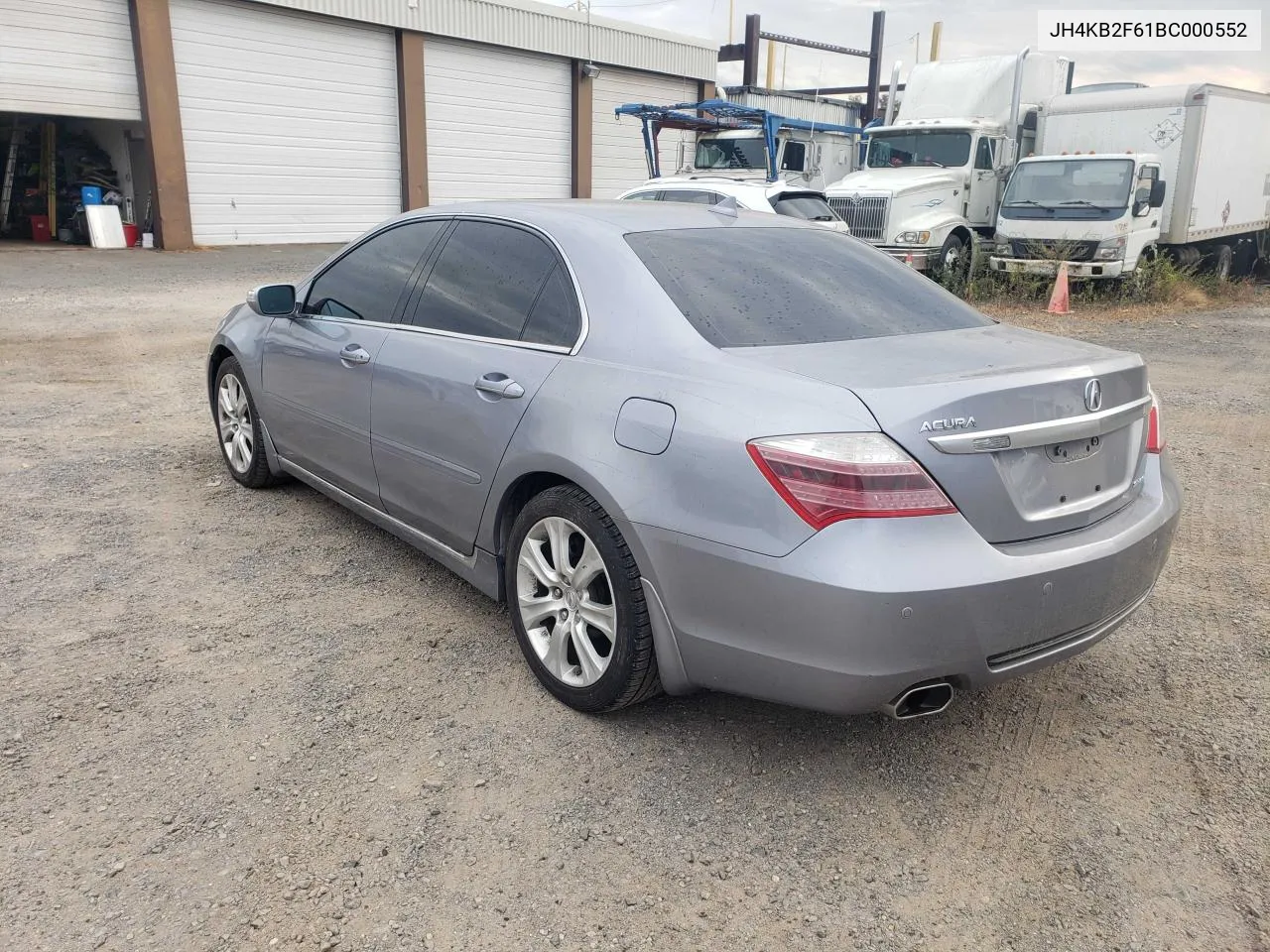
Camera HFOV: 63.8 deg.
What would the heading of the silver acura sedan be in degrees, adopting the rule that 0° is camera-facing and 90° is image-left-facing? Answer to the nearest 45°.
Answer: approximately 135°

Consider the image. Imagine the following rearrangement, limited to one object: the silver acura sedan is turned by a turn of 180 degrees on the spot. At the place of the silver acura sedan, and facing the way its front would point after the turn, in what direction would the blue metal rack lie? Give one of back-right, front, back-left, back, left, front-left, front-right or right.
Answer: back-left

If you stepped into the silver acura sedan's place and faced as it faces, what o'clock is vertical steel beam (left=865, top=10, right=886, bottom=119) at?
The vertical steel beam is roughly at 2 o'clock from the silver acura sedan.

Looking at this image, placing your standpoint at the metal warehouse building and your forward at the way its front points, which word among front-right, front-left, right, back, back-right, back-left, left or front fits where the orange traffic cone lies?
front

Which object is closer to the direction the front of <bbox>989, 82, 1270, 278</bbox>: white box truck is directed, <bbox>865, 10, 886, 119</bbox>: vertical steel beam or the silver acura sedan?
the silver acura sedan

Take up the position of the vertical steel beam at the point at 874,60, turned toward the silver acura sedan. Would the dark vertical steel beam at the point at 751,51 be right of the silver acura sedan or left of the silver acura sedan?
right

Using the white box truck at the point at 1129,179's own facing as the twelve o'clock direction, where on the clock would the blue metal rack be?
The blue metal rack is roughly at 2 o'clock from the white box truck.

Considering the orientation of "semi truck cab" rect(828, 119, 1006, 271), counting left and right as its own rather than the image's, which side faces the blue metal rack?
right

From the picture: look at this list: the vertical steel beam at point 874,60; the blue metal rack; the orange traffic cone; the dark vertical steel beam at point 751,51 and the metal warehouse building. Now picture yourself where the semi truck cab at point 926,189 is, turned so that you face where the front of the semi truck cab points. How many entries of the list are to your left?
1

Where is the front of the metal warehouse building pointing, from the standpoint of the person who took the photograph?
facing the viewer and to the right of the viewer

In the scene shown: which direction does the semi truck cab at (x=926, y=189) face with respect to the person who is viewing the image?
facing the viewer and to the left of the viewer

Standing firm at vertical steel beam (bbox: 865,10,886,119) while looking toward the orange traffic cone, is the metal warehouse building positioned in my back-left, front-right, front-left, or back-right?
front-right

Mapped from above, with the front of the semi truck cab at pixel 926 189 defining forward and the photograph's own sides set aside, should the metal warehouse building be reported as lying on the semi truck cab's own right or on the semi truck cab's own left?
on the semi truck cab's own right

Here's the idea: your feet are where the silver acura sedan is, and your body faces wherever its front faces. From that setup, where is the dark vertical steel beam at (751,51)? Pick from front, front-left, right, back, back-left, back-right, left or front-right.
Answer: front-right

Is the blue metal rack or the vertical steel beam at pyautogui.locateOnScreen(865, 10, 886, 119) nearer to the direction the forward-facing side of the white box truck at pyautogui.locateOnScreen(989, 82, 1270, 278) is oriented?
the blue metal rack

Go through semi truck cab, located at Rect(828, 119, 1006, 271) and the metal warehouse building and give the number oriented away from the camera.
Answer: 0

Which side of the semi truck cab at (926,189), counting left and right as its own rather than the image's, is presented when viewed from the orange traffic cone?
left

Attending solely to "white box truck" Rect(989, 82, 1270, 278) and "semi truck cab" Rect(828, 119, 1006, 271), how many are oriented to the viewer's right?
0
